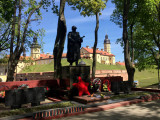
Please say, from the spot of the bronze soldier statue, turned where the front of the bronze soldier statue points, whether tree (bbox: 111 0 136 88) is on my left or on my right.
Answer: on my left

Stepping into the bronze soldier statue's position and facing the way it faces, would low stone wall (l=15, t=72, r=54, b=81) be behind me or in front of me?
behind

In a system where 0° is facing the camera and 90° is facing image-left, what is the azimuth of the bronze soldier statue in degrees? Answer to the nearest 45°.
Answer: approximately 315°

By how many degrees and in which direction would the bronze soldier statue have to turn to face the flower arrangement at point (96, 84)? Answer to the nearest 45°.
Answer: approximately 90° to its left

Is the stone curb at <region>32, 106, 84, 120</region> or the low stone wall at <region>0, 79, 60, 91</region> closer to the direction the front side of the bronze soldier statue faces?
the stone curb
